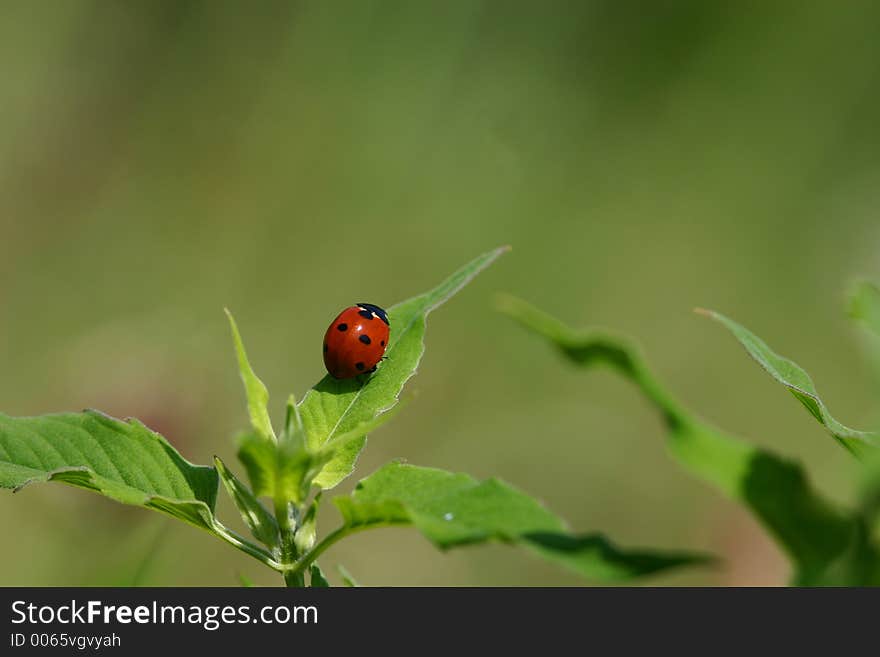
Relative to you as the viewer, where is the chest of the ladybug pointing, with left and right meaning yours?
facing away from the viewer and to the right of the viewer

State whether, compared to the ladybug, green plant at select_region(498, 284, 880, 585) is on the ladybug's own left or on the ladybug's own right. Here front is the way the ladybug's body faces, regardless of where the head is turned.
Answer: on the ladybug's own right
